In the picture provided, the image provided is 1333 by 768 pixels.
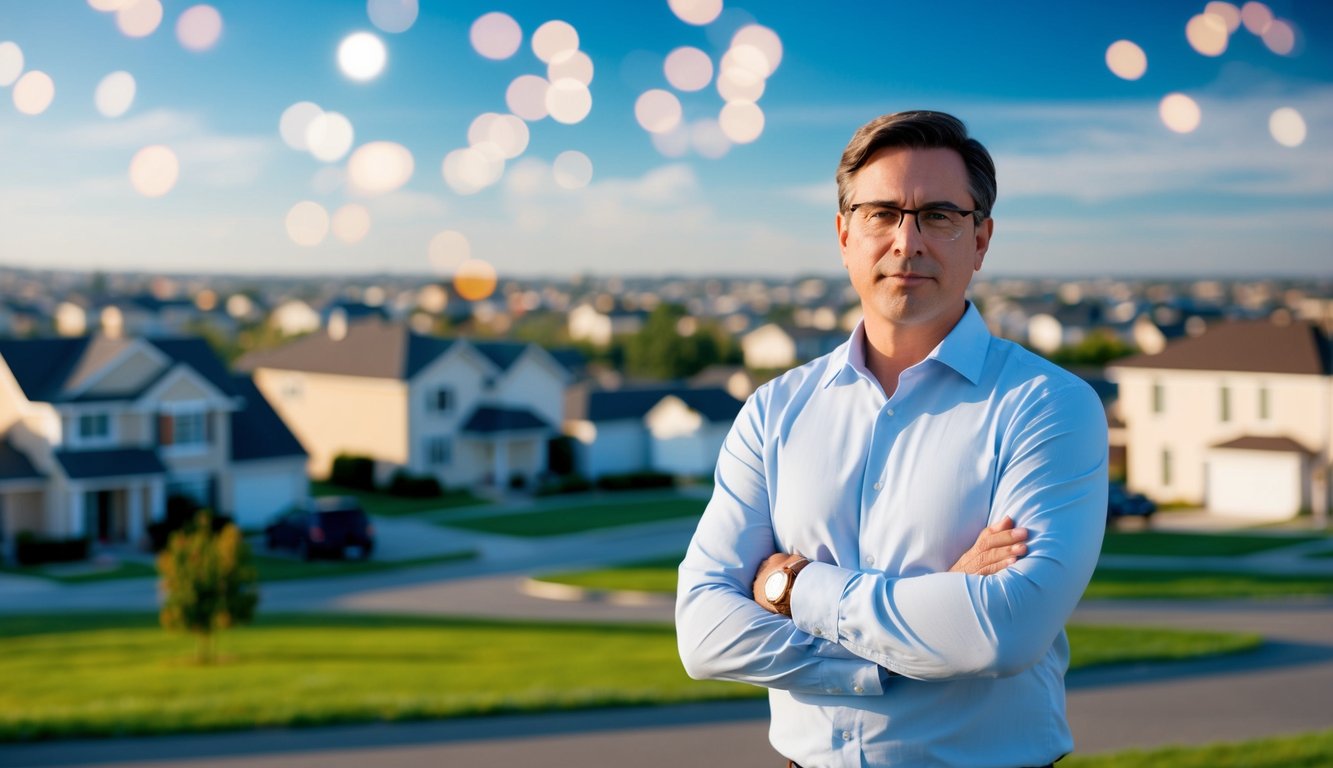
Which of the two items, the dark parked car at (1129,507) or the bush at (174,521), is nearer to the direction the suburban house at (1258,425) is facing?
the dark parked car

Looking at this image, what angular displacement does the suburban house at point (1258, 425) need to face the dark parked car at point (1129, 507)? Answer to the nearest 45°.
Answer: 0° — it already faces it

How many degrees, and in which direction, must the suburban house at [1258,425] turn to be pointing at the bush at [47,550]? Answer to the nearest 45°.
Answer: approximately 45° to its right

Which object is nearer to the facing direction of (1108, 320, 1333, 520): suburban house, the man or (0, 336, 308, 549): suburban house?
the man

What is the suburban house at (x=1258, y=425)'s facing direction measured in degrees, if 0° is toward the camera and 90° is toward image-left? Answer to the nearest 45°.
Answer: approximately 0°

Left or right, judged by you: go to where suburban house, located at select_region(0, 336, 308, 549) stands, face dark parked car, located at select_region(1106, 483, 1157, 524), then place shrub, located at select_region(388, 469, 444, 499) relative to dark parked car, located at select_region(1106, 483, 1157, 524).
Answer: left

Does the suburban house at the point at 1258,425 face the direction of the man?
yes

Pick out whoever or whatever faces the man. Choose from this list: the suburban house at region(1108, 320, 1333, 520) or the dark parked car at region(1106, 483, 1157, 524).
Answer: the suburban house
